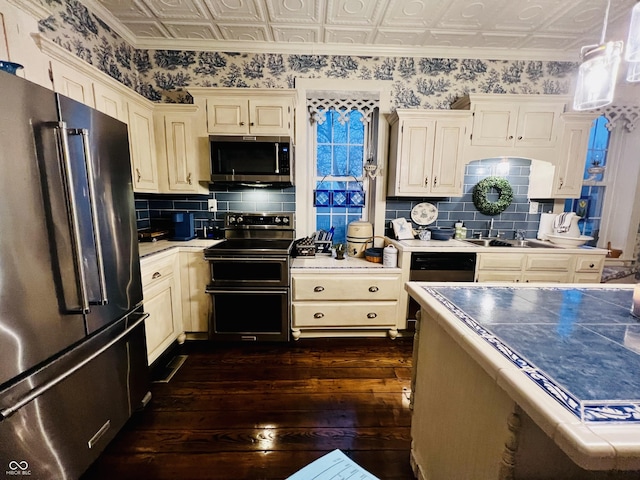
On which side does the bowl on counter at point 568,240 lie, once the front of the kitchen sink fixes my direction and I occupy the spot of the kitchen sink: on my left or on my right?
on my left

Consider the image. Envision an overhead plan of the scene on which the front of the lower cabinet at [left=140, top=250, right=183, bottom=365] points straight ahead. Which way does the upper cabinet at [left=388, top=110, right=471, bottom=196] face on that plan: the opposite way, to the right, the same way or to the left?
to the right

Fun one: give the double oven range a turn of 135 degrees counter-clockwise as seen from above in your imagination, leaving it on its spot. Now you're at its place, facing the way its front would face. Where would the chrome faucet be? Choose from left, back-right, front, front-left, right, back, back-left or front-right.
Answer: front-right

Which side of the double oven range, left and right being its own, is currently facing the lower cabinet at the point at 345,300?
left

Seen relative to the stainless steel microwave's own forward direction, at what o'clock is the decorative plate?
The decorative plate is roughly at 9 o'clock from the stainless steel microwave.

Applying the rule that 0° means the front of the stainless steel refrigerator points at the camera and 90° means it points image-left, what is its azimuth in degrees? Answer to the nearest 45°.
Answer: approximately 315°

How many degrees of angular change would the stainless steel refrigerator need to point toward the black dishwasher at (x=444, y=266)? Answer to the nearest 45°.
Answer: approximately 45° to its left

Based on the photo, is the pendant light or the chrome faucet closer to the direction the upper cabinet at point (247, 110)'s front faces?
the pendant light

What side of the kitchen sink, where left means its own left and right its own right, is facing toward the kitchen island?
front

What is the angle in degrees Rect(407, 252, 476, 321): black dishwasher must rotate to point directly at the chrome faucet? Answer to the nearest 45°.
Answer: approximately 135° to its left

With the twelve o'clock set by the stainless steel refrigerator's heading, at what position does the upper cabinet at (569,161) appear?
The upper cabinet is roughly at 11 o'clock from the stainless steel refrigerator.
